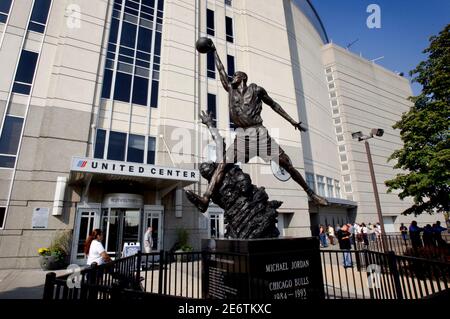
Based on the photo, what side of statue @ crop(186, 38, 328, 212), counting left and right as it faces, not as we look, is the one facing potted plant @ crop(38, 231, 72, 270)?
right

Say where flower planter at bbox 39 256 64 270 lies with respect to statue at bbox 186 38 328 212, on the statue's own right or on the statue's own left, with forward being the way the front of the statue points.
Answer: on the statue's own right

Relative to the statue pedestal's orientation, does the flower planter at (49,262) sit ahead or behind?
behind

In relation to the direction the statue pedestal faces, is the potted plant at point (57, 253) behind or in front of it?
behind

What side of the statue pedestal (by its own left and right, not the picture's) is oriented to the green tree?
left

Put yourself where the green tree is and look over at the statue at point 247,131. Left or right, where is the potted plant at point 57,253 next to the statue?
right

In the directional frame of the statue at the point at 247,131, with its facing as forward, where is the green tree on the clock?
The green tree is roughly at 6 o'clock from the statue.
